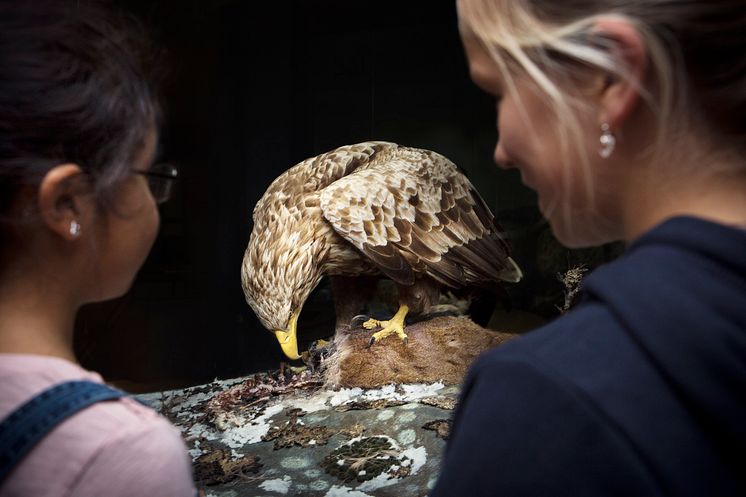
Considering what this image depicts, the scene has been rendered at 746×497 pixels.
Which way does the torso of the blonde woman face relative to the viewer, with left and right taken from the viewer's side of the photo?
facing away from the viewer and to the left of the viewer

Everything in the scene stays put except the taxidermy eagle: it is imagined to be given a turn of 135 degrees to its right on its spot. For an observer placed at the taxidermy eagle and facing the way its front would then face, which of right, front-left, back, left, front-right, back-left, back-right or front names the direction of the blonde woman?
back-right

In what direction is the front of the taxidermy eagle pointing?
to the viewer's left

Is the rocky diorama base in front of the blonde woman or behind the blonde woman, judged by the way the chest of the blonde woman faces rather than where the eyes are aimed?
in front

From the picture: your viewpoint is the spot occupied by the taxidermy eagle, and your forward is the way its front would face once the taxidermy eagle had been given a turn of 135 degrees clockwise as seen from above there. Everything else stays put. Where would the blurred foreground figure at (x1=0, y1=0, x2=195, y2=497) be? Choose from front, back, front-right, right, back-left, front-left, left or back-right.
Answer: back-right

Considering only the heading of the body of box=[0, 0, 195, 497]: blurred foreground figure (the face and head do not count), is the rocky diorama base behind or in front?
in front
